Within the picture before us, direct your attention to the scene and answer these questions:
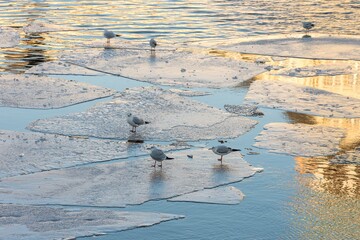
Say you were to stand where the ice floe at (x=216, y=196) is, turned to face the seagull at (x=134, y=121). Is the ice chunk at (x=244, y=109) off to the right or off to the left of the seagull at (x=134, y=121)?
right

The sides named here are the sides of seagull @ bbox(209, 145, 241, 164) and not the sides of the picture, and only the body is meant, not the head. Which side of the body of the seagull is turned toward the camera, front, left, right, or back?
left
